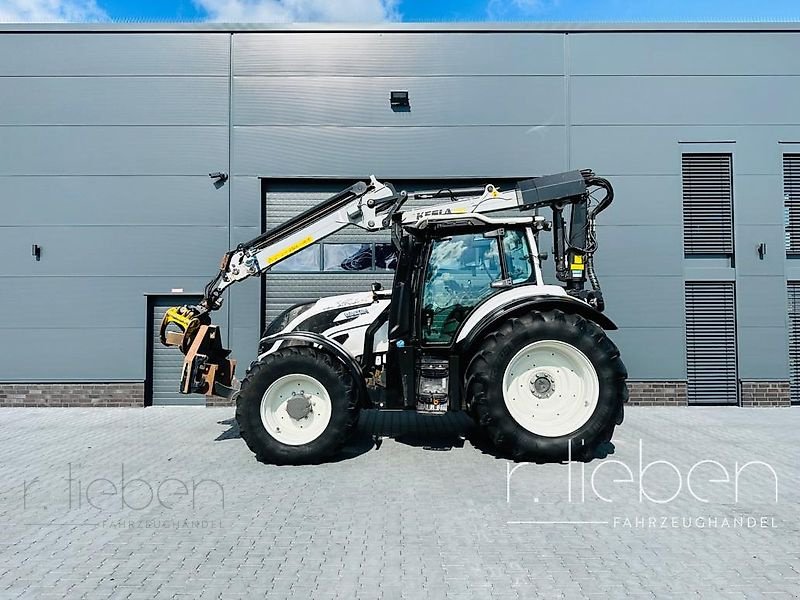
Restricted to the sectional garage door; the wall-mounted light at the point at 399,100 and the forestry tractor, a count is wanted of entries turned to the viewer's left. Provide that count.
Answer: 1

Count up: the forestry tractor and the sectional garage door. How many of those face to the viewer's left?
1

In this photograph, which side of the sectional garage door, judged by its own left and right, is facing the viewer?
front

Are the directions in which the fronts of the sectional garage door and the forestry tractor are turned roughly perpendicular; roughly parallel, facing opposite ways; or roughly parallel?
roughly perpendicular

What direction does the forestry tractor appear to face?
to the viewer's left

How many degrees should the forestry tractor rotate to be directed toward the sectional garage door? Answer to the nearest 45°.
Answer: approximately 45° to its right
